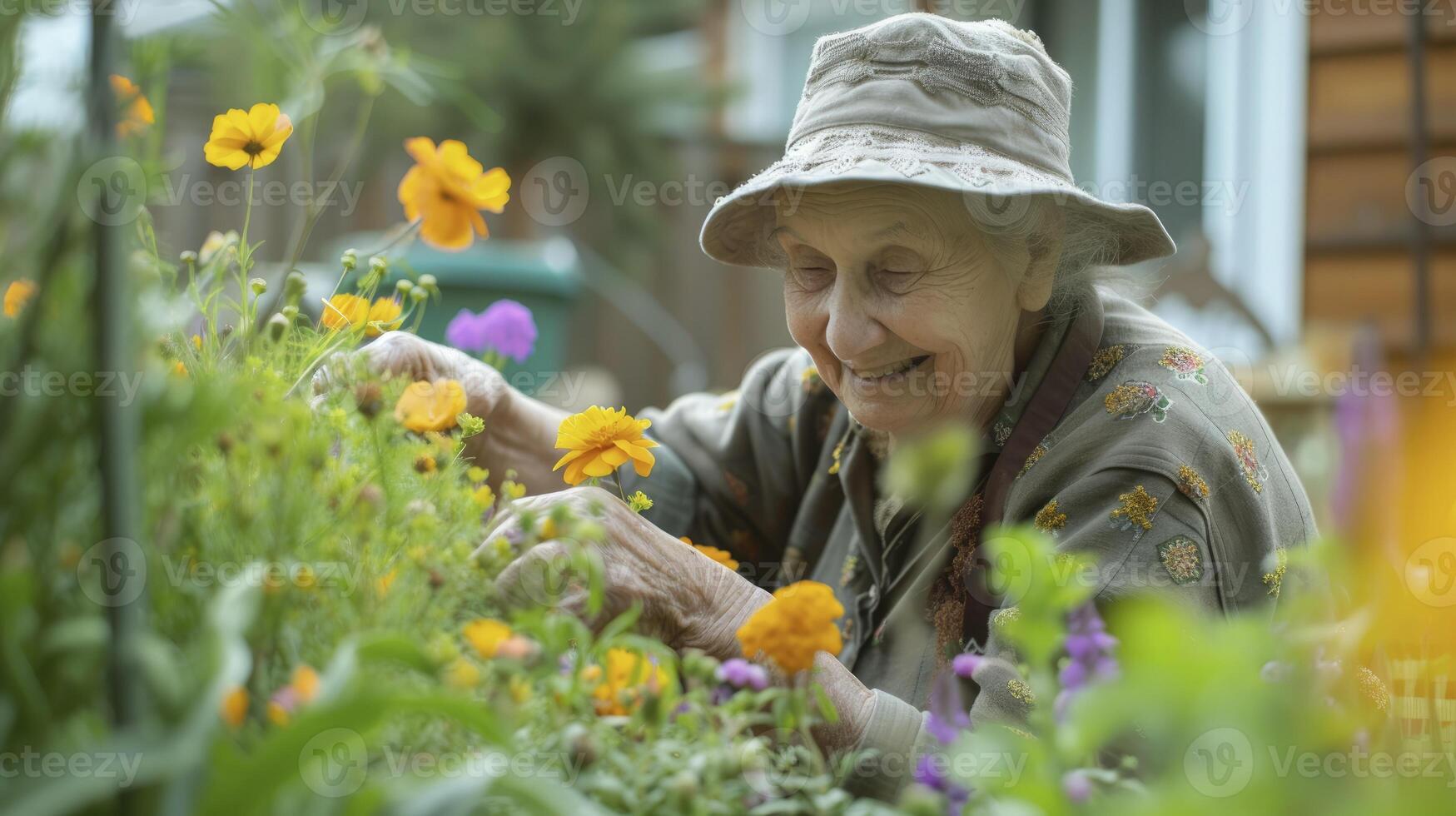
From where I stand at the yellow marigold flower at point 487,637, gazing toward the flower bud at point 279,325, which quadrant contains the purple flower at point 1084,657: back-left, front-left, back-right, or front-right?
back-right

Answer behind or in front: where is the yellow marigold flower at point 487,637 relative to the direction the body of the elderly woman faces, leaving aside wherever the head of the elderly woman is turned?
in front

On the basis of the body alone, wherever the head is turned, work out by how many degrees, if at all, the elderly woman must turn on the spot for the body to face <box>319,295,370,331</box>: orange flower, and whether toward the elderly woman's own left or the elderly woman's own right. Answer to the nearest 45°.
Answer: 0° — they already face it

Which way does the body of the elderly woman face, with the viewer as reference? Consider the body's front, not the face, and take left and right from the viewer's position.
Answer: facing the viewer and to the left of the viewer

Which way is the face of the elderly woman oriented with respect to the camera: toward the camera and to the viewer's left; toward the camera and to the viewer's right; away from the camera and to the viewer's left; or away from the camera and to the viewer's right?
toward the camera and to the viewer's left

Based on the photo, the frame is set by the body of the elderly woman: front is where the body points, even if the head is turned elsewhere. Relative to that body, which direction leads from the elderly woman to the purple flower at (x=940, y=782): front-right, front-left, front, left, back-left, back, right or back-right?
front-left

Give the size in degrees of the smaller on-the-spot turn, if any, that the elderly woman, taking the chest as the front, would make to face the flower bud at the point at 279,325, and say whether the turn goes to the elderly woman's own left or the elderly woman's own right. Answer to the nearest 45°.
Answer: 0° — they already face it
